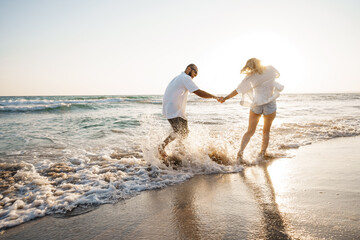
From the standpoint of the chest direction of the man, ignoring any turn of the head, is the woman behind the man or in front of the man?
in front

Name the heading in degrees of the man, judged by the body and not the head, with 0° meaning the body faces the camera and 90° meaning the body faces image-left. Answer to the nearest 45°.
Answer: approximately 270°
